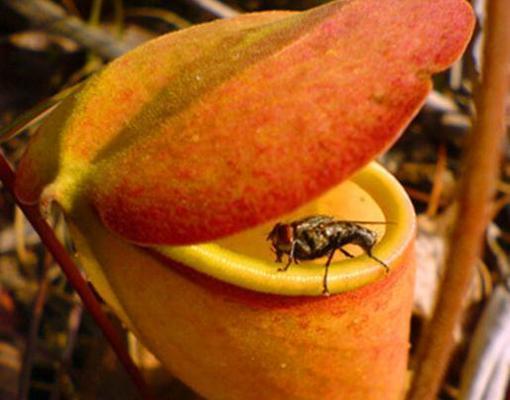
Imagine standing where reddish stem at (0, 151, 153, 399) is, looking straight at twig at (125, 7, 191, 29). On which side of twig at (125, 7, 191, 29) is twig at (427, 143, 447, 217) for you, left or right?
right

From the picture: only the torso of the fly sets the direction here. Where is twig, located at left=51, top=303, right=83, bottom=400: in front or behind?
in front

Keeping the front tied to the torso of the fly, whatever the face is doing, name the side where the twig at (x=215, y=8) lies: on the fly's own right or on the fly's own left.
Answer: on the fly's own right

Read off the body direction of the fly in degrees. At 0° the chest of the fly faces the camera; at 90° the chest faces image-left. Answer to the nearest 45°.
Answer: approximately 90°

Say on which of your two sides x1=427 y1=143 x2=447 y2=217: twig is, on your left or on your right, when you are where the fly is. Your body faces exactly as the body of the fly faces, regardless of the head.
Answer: on your right

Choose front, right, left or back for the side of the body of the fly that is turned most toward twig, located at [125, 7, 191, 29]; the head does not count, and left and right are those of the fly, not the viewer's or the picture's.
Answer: right

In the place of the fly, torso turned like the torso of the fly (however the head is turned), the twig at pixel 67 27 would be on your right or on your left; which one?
on your right
